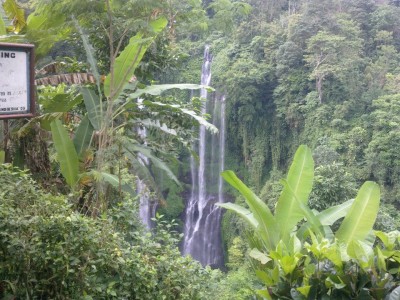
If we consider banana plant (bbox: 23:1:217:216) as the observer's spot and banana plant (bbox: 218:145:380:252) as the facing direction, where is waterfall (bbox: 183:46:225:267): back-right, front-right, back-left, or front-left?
back-left

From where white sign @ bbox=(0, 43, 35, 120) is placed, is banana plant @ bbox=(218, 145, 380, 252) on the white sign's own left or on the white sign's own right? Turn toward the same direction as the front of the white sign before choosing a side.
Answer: on the white sign's own left

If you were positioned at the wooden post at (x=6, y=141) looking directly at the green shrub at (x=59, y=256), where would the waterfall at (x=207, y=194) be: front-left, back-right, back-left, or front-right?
back-left

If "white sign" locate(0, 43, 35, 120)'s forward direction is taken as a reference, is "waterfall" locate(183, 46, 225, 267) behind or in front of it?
behind

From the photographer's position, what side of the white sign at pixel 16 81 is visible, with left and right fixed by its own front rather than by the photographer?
front
